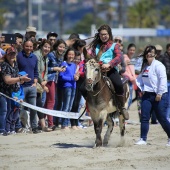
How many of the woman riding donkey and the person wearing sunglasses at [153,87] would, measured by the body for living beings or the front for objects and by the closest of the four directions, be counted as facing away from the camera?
0

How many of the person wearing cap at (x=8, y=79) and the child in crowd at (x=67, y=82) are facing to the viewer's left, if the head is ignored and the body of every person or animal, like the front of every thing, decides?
0

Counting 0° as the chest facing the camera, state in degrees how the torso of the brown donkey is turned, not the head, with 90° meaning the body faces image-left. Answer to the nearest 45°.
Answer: approximately 45°

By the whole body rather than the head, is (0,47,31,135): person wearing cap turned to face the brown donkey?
yes

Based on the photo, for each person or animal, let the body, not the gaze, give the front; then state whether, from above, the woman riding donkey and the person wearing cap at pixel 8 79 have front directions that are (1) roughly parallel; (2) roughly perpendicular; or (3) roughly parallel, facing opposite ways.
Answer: roughly perpendicular

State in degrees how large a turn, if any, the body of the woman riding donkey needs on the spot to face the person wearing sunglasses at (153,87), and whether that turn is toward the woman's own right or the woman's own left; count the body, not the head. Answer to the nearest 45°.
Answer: approximately 135° to the woman's own left

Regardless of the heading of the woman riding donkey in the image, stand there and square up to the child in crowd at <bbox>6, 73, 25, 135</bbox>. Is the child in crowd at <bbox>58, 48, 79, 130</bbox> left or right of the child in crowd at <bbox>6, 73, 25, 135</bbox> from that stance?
right

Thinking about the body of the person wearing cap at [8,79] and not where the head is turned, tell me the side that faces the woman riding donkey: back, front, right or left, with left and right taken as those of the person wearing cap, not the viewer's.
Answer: front

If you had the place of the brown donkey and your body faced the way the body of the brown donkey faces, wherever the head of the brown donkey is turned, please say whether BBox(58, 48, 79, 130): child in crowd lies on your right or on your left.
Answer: on your right

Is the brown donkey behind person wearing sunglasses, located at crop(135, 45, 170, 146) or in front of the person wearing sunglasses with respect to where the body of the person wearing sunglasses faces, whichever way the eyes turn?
in front

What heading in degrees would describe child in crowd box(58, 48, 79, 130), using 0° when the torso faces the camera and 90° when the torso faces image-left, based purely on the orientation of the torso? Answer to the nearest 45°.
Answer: approximately 315°

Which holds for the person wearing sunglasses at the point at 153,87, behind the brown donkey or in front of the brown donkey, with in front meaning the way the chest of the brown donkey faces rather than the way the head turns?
behind

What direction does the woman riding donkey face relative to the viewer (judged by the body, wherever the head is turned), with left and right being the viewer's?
facing the viewer and to the left of the viewer
